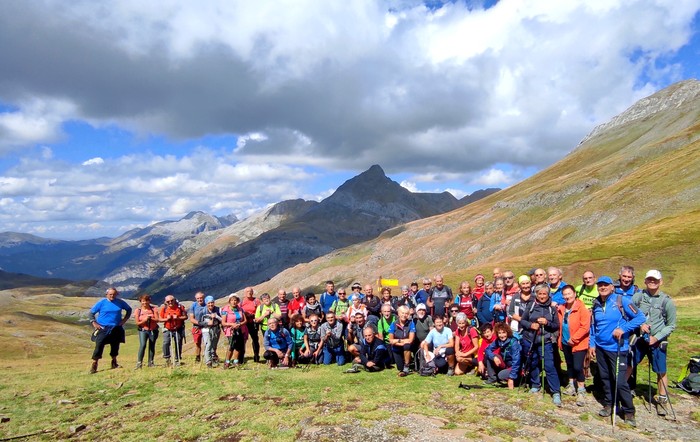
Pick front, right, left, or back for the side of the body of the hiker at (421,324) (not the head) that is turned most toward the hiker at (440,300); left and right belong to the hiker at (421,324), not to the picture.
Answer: back

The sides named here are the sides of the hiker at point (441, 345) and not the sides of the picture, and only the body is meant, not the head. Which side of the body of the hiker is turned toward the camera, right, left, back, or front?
front

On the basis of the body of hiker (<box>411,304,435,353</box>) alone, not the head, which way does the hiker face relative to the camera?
toward the camera

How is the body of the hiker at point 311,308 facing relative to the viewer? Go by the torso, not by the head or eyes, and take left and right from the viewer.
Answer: facing the viewer

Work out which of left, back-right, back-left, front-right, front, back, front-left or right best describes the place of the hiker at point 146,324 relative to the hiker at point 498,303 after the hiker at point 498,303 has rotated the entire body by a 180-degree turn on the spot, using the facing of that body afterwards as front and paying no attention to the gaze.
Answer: left

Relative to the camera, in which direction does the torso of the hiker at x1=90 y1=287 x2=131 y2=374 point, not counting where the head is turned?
toward the camera

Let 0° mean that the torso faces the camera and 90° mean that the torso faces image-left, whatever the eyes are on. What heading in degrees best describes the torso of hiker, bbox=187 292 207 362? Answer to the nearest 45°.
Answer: approximately 0°

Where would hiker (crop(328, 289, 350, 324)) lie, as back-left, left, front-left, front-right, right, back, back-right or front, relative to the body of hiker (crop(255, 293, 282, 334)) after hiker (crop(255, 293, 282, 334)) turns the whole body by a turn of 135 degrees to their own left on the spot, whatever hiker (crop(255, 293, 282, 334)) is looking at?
front-right

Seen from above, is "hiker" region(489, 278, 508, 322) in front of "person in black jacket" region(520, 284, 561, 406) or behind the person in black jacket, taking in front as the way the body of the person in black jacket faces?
behind

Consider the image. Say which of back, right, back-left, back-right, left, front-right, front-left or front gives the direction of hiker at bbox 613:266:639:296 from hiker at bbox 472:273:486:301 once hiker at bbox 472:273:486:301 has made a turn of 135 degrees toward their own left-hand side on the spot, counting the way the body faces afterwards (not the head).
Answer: right

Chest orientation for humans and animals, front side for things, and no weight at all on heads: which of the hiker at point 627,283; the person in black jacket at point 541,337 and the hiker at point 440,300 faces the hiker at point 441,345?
the hiker at point 440,300
